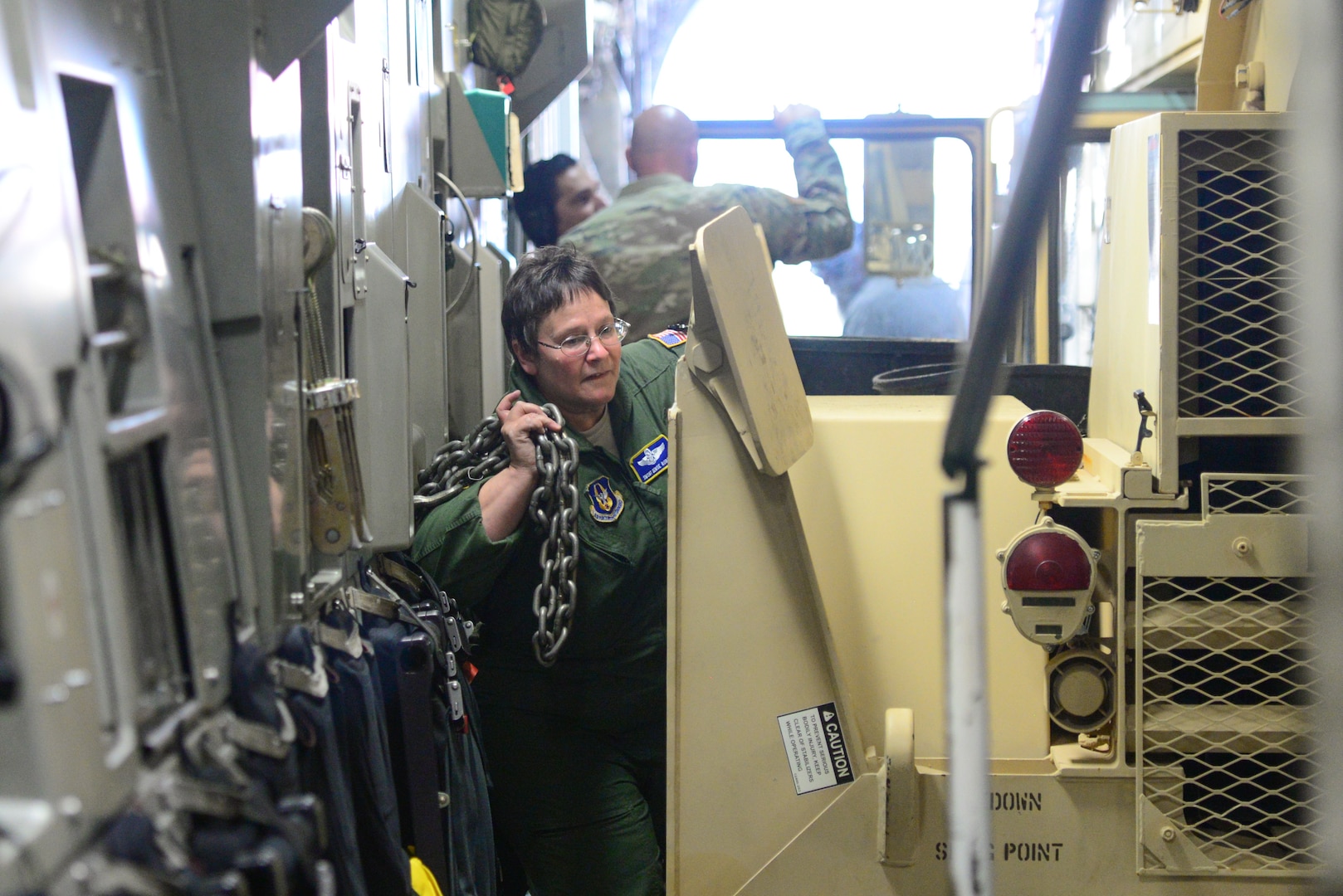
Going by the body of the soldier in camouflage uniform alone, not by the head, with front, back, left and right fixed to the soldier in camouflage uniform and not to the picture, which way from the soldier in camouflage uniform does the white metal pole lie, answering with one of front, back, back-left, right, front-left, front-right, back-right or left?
back

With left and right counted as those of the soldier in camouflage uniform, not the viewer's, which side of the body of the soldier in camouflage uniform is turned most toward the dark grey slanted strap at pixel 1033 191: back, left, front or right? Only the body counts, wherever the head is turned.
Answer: back

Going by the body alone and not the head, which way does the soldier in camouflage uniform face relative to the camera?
away from the camera

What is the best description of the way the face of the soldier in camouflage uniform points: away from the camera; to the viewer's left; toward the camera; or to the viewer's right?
away from the camera

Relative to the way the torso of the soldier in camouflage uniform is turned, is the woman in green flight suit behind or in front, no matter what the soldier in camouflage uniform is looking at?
behind
